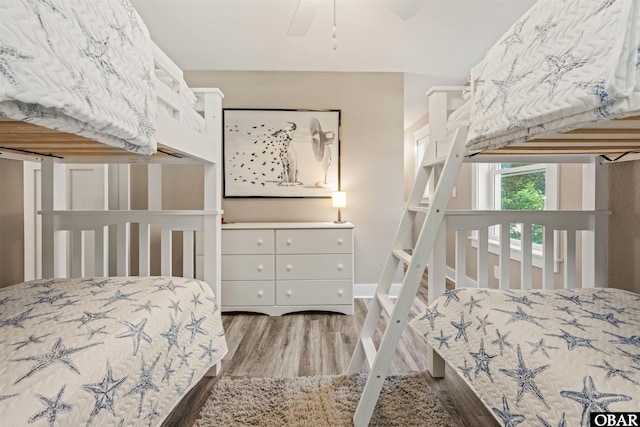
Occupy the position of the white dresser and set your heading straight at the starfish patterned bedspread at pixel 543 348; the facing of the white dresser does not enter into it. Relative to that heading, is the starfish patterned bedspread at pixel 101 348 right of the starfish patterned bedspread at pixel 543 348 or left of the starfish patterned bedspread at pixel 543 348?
right

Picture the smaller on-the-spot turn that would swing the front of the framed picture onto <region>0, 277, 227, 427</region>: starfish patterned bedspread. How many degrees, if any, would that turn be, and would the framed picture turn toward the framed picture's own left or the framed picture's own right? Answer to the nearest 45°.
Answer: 0° — it already faces it

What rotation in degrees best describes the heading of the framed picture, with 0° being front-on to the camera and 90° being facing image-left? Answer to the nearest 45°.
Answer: approximately 0°

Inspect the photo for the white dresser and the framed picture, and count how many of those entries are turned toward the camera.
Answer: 2

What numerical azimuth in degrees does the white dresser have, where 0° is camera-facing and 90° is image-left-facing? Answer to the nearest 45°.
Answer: approximately 0°

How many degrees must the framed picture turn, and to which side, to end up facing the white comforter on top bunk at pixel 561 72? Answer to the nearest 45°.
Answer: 0° — it already faces it

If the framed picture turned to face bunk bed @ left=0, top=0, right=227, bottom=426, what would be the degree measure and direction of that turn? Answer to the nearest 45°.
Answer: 0° — it already faces it
